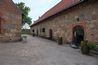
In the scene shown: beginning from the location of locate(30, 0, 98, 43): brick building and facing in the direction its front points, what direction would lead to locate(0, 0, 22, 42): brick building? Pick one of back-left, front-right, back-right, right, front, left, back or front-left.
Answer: front-right

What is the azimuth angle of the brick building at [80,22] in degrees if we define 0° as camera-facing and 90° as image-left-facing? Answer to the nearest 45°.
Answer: approximately 45°
